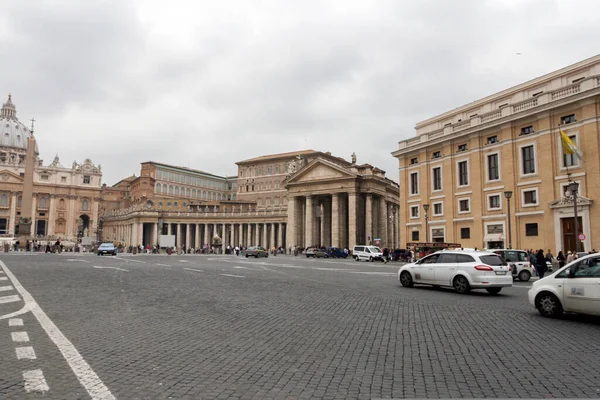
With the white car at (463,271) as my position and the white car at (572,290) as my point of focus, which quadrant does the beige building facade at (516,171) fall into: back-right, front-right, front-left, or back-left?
back-left

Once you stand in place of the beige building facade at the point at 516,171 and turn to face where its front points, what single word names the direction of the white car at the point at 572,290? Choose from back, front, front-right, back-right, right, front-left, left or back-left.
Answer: front-left

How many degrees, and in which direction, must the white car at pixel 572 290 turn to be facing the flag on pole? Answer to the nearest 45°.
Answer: approximately 90° to its right

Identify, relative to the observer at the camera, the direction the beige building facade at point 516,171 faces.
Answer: facing the viewer and to the left of the viewer

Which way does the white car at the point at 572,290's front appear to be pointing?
to the viewer's left

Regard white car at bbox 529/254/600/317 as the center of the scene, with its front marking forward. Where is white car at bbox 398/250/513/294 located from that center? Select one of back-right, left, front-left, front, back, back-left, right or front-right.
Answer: front-right

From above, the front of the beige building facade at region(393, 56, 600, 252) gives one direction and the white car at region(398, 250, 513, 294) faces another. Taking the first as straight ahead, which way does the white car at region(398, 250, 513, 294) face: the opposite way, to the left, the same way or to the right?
to the right

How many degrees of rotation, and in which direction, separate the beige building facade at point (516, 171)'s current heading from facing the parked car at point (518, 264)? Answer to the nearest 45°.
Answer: approximately 45° to its left

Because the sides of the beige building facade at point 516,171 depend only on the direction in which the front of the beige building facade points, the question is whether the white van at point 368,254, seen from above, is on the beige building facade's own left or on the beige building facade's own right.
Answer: on the beige building facade's own right

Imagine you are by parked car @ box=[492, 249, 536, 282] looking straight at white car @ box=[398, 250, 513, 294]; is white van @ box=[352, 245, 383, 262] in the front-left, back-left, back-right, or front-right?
back-right

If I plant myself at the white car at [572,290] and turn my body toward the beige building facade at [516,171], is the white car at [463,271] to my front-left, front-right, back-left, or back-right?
front-left

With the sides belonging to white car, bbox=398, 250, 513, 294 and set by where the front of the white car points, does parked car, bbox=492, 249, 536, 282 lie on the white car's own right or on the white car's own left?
on the white car's own right

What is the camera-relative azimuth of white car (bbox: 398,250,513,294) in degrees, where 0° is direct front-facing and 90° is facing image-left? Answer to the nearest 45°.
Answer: approximately 135°

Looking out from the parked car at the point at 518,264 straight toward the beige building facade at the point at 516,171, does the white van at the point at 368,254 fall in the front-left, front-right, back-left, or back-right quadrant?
front-left

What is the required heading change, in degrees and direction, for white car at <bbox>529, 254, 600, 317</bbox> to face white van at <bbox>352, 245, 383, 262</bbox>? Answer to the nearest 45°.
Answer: approximately 45° to its right

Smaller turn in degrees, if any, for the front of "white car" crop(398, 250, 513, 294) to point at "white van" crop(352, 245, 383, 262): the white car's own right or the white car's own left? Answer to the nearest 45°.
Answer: approximately 45° to the white car's own right
